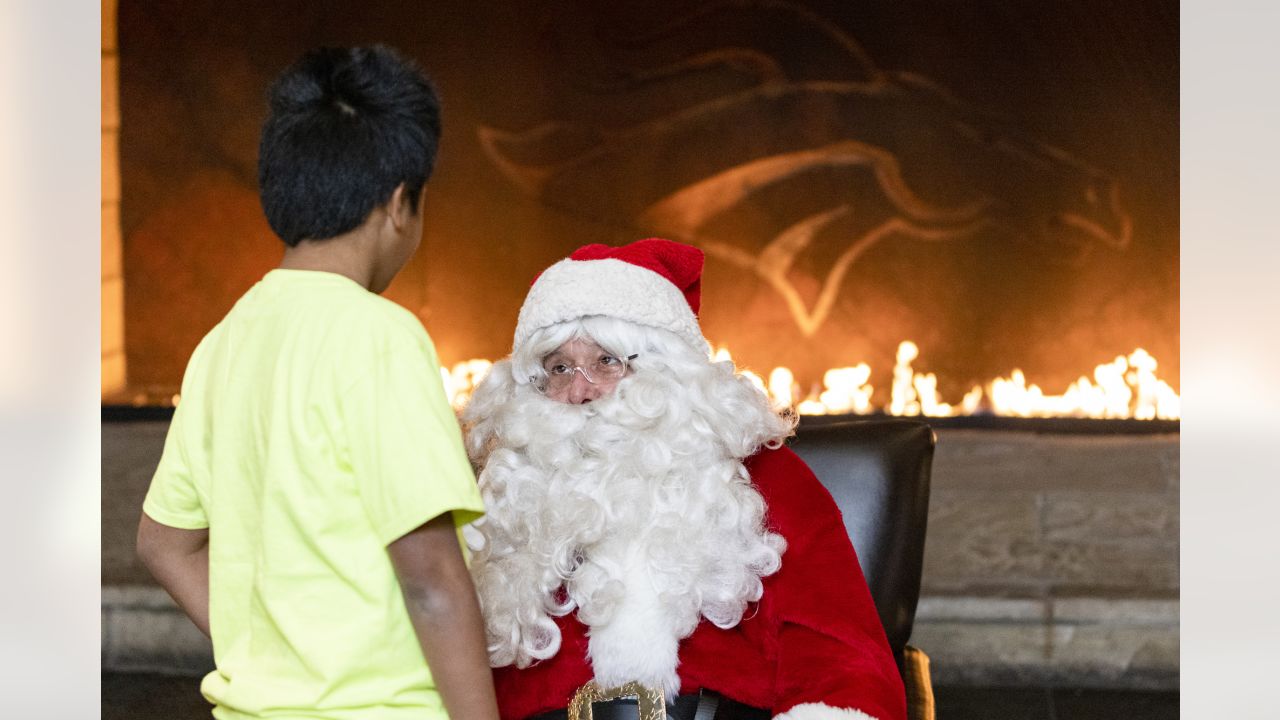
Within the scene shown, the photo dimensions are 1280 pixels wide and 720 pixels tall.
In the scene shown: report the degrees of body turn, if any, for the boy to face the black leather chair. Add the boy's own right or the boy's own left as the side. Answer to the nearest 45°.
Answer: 0° — they already face it

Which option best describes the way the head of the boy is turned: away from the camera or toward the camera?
away from the camera

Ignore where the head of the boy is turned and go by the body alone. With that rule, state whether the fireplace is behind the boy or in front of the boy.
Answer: in front

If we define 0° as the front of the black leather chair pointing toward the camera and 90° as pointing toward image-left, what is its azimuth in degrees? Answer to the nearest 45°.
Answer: approximately 45°

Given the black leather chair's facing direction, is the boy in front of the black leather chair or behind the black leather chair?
in front

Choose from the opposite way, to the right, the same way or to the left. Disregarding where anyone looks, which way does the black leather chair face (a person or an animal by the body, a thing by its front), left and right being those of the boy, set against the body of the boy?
the opposite way

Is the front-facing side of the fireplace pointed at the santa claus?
yes

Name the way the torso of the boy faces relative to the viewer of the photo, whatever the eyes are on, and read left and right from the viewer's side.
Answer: facing away from the viewer and to the right of the viewer

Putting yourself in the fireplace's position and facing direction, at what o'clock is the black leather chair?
The black leather chair is roughly at 12 o'clock from the fireplace.
